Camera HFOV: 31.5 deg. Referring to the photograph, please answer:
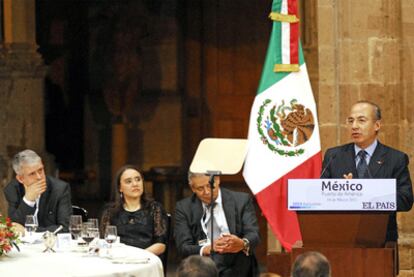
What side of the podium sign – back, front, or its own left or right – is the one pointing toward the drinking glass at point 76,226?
right

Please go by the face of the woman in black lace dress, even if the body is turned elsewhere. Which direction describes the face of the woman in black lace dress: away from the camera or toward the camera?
toward the camera

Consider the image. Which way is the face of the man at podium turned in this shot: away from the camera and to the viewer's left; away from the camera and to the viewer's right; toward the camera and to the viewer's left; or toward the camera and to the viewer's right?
toward the camera and to the viewer's left

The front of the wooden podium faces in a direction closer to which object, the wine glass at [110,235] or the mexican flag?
the wine glass

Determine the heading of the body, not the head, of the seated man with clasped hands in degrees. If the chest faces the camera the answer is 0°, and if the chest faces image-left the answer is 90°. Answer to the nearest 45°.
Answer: approximately 0°

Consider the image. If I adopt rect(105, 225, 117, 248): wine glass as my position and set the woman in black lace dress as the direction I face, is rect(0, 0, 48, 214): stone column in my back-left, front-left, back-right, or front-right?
front-left

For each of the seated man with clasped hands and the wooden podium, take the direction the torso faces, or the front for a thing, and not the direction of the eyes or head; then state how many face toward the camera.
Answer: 2

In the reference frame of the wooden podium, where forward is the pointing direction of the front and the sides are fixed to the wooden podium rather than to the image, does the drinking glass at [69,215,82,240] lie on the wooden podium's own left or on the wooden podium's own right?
on the wooden podium's own right

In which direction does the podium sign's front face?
toward the camera

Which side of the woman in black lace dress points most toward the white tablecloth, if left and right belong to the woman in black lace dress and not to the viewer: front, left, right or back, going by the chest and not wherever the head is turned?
front

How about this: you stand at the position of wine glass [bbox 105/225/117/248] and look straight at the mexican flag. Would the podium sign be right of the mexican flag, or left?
right
